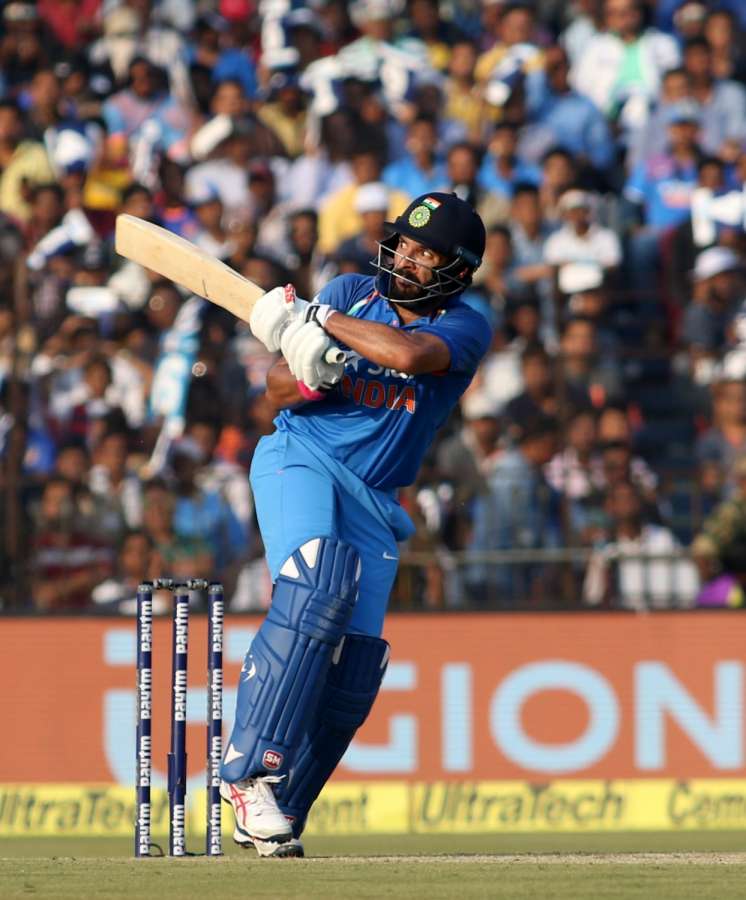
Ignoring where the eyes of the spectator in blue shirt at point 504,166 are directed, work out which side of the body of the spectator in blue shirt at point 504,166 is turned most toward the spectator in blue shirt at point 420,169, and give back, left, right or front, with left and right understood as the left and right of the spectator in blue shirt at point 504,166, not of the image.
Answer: right

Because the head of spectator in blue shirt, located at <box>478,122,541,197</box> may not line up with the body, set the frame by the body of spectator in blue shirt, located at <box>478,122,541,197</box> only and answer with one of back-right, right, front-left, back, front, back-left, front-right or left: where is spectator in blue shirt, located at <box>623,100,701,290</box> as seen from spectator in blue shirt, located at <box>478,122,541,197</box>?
left

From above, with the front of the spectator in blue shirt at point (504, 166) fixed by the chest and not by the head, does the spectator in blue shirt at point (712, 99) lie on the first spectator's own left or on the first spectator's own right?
on the first spectator's own left

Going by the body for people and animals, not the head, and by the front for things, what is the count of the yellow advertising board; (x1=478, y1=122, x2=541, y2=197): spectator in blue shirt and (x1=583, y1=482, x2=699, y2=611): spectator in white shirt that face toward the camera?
3

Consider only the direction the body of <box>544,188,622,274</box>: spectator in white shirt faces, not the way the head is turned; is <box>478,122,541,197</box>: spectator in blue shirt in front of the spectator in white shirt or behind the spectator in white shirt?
behind

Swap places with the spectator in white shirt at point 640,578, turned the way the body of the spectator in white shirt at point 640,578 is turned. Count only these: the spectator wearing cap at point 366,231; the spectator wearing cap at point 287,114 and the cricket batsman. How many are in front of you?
1

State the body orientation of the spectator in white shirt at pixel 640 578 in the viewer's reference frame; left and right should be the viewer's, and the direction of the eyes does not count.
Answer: facing the viewer

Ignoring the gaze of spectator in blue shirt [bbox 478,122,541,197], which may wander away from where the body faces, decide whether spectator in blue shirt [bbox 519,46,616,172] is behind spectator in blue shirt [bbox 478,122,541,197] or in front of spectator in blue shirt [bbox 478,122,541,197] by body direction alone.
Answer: behind
